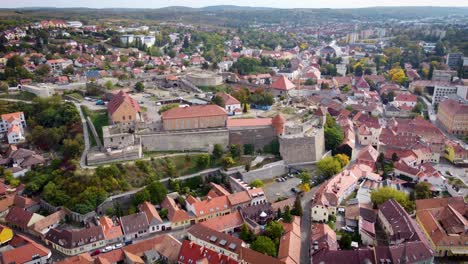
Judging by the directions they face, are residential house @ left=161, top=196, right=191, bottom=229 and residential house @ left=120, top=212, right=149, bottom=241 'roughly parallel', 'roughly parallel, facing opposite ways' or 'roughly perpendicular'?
roughly parallel

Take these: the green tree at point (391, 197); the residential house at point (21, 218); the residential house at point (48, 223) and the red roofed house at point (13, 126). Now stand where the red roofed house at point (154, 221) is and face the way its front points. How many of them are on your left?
1

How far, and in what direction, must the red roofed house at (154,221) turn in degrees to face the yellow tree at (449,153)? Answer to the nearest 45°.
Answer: approximately 90° to its left

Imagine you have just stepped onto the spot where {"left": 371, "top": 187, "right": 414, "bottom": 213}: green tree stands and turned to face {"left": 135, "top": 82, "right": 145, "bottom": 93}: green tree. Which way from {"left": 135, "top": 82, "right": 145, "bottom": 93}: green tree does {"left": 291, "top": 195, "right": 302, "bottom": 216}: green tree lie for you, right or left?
left

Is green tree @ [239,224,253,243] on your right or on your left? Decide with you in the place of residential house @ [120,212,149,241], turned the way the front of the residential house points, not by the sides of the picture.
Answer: on your left

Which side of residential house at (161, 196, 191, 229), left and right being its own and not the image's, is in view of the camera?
front

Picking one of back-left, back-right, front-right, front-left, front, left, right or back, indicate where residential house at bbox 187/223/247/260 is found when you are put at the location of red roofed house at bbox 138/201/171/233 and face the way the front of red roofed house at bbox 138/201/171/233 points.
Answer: front-left

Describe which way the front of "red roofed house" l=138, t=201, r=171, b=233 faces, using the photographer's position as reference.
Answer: facing the viewer

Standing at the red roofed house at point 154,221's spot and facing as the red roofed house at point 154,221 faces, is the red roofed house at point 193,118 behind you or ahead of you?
behind

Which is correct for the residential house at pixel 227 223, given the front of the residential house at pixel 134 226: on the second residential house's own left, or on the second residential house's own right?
on the second residential house's own left

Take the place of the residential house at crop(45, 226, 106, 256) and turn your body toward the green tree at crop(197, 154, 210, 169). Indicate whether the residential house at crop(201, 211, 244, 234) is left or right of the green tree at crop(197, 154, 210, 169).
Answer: right

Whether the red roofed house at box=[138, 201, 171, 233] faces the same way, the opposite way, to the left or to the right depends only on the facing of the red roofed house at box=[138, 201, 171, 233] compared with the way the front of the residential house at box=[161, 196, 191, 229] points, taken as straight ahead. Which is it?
the same way

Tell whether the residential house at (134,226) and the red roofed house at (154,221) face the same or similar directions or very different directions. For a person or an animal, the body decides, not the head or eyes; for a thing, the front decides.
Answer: same or similar directions

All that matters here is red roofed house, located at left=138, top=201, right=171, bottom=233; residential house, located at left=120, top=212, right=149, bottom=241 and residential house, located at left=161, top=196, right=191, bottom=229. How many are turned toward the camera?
3

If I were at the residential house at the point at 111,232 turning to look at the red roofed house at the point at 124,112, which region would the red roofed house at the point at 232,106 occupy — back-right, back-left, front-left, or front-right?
front-right

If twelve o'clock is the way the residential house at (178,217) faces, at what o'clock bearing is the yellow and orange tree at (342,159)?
The yellow and orange tree is roughly at 8 o'clock from the residential house.

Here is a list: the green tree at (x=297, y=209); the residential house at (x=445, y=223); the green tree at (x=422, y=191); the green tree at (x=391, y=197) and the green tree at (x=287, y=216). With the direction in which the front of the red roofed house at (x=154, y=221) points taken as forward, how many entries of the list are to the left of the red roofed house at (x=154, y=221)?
5
